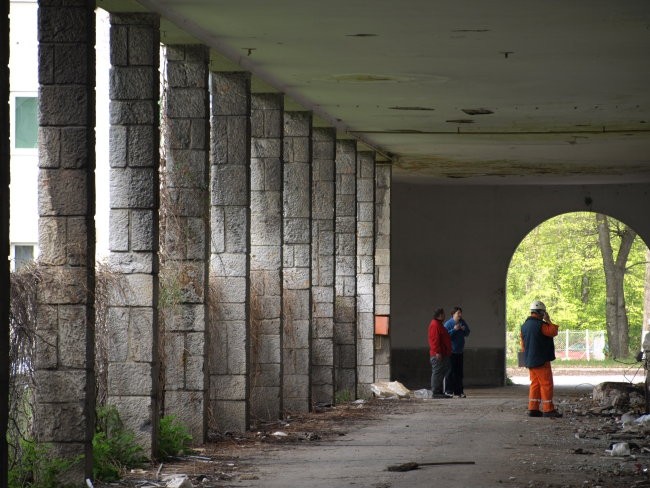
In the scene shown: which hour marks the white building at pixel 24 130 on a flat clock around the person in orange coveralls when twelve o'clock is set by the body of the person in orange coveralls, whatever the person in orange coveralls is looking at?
The white building is roughly at 9 o'clock from the person in orange coveralls.

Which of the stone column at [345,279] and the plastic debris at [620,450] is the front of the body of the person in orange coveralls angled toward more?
the stone column

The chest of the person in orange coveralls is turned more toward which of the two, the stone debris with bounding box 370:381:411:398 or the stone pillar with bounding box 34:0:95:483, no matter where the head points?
the stone debris
